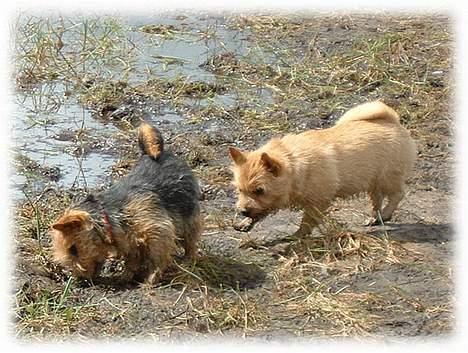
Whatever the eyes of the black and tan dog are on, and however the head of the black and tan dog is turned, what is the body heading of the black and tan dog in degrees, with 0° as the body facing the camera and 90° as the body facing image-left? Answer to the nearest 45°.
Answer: approximately 45°

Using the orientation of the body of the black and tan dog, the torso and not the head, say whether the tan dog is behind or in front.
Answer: behind
